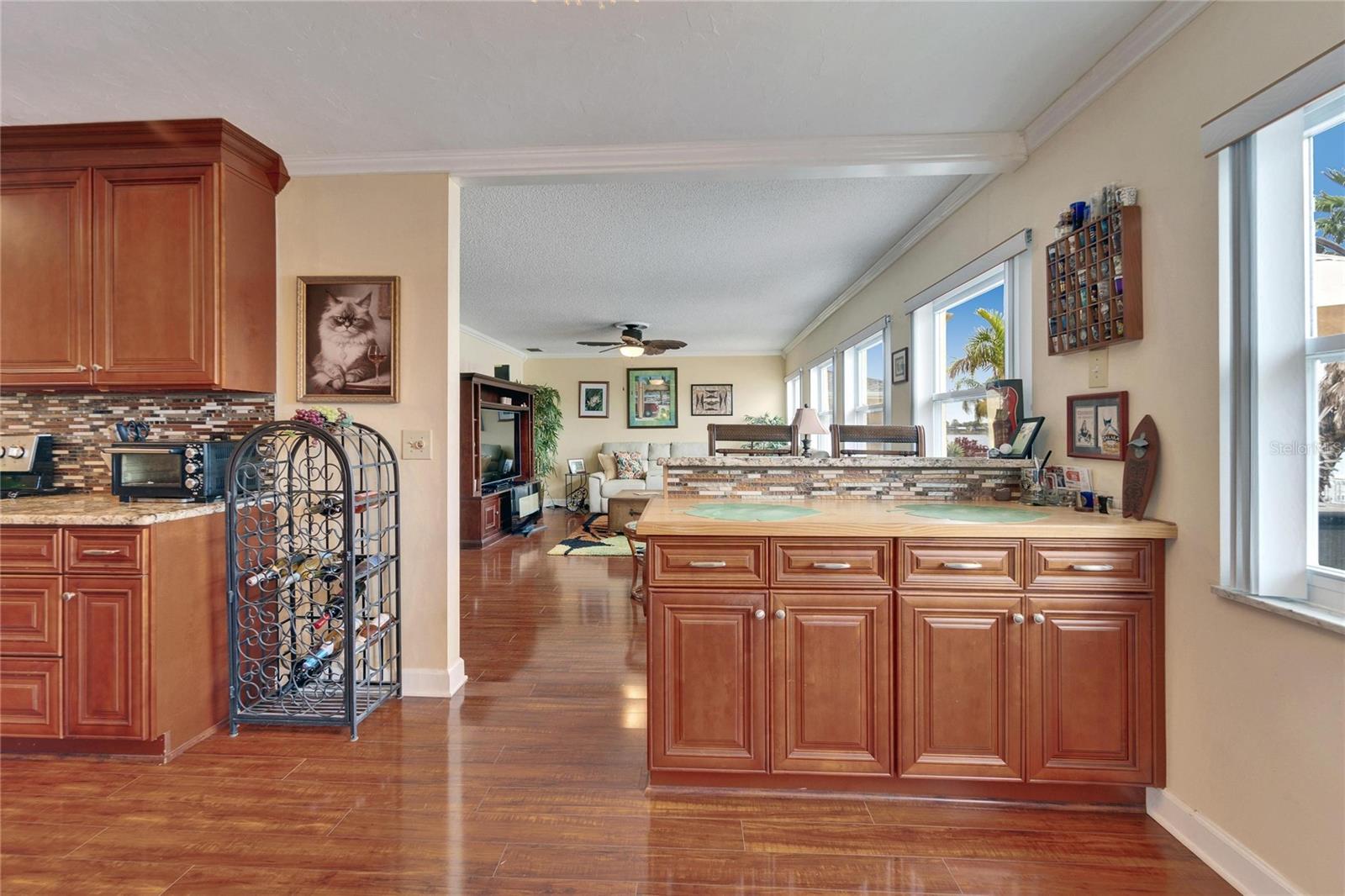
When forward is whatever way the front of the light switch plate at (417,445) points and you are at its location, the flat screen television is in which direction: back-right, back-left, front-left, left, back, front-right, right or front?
back

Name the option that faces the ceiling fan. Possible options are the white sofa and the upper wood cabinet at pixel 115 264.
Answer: the white sofa

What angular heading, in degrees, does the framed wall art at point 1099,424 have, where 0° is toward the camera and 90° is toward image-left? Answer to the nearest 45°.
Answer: approximately 45°

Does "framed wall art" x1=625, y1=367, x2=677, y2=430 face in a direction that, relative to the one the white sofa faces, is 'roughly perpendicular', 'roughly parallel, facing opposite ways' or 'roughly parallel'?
roughly parallel

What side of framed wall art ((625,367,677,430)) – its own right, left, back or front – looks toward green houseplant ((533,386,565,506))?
right

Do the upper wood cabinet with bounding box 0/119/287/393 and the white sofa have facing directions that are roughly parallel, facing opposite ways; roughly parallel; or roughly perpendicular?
roughly parallel

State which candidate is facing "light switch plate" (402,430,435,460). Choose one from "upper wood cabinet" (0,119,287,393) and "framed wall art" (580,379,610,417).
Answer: the framed wall art

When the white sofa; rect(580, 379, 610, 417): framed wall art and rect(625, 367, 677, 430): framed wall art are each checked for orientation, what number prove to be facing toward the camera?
3

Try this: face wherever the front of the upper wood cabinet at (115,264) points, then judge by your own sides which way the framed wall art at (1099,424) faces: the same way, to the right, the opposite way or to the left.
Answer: to the right

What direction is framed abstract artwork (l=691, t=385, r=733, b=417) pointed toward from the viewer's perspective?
toward the camera

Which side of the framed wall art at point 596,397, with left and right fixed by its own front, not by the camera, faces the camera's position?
front

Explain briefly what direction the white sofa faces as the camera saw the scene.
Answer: facing the viewer

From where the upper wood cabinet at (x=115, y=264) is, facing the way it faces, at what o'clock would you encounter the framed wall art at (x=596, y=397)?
The framed wall art is roughly at 6 o'clock from the upper wood cabinet.

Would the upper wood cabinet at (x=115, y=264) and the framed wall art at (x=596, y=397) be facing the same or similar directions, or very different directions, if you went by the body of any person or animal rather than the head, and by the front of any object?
same or similar directions

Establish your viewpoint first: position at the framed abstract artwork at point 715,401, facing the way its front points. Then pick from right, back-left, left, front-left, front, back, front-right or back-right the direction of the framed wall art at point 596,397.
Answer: right

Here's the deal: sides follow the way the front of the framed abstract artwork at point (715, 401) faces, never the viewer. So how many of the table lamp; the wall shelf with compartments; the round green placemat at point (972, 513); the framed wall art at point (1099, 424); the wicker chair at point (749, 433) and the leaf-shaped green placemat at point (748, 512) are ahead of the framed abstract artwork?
6

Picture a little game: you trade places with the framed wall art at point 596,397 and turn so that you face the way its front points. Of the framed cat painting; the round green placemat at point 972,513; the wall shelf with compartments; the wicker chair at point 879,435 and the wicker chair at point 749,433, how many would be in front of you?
5

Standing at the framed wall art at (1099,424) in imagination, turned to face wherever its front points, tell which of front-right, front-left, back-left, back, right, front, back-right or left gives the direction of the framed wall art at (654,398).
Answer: right

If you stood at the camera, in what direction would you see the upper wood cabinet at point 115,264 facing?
facing the viewer and to the left of the viewer

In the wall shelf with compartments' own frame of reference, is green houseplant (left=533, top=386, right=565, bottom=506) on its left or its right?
on its right

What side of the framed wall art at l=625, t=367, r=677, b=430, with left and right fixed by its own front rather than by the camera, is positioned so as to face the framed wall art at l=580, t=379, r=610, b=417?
right
